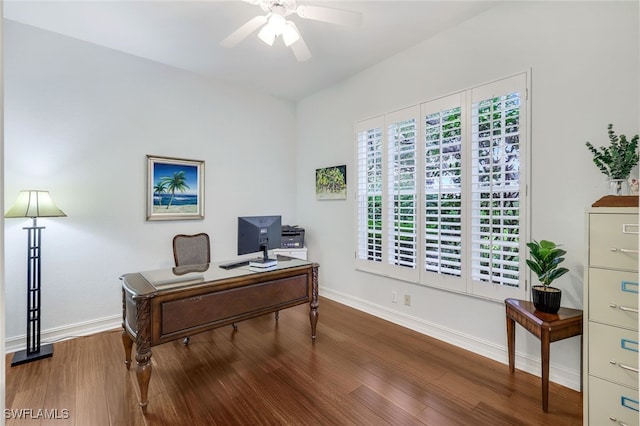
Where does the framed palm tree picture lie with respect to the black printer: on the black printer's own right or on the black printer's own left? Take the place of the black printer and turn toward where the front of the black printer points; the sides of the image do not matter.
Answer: on the black printer's own right

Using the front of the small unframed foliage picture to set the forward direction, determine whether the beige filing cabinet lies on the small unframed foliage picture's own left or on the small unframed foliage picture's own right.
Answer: on the small unframed foliage picture's own left

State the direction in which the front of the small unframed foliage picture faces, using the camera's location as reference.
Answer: facing the viewer and to the left of the viewer

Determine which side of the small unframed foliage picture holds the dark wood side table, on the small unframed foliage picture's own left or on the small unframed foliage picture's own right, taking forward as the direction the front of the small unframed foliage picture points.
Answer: on the small unframed foliage picture's own left

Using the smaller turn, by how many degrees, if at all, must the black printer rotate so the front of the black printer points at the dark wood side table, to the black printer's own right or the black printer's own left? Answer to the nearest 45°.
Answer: approximately 45° to the black printer's own left

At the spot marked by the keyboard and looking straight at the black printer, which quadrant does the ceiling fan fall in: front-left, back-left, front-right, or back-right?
back-right

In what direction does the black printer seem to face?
toward the camera

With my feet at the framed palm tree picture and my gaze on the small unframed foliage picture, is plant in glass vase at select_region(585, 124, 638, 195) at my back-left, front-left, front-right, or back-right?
front-right
